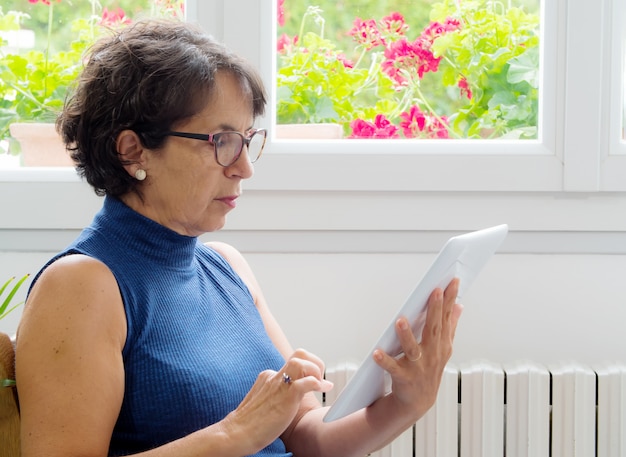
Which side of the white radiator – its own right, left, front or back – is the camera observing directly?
front

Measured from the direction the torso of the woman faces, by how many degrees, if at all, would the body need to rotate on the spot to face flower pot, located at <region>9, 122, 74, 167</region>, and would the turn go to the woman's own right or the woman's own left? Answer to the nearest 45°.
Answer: approximately 135° to the woman's own left

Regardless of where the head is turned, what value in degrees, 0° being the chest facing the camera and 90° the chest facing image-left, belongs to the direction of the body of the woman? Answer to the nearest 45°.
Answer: approximately 315°

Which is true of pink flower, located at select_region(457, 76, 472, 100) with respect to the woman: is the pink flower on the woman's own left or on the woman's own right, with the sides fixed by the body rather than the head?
on the woman's own left

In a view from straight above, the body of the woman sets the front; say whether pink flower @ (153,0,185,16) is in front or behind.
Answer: behind

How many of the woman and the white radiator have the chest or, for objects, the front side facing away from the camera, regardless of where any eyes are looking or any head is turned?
0
